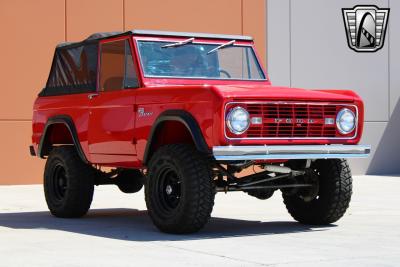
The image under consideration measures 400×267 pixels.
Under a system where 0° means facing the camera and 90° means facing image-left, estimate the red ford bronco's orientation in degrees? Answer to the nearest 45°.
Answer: approximately 315°
